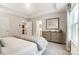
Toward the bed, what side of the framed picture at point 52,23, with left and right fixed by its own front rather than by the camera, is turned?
front
